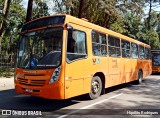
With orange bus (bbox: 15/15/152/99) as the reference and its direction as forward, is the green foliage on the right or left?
on its right

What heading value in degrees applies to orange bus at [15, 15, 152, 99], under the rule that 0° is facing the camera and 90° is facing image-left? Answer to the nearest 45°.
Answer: approximately 45°

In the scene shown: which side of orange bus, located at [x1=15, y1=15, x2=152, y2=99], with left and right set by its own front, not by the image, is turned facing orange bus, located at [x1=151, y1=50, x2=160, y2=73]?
back

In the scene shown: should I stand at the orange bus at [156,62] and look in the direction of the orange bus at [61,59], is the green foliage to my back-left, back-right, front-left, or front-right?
front-right

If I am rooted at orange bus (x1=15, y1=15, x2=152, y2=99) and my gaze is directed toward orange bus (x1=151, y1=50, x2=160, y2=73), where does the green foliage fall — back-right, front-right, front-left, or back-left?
front-left
